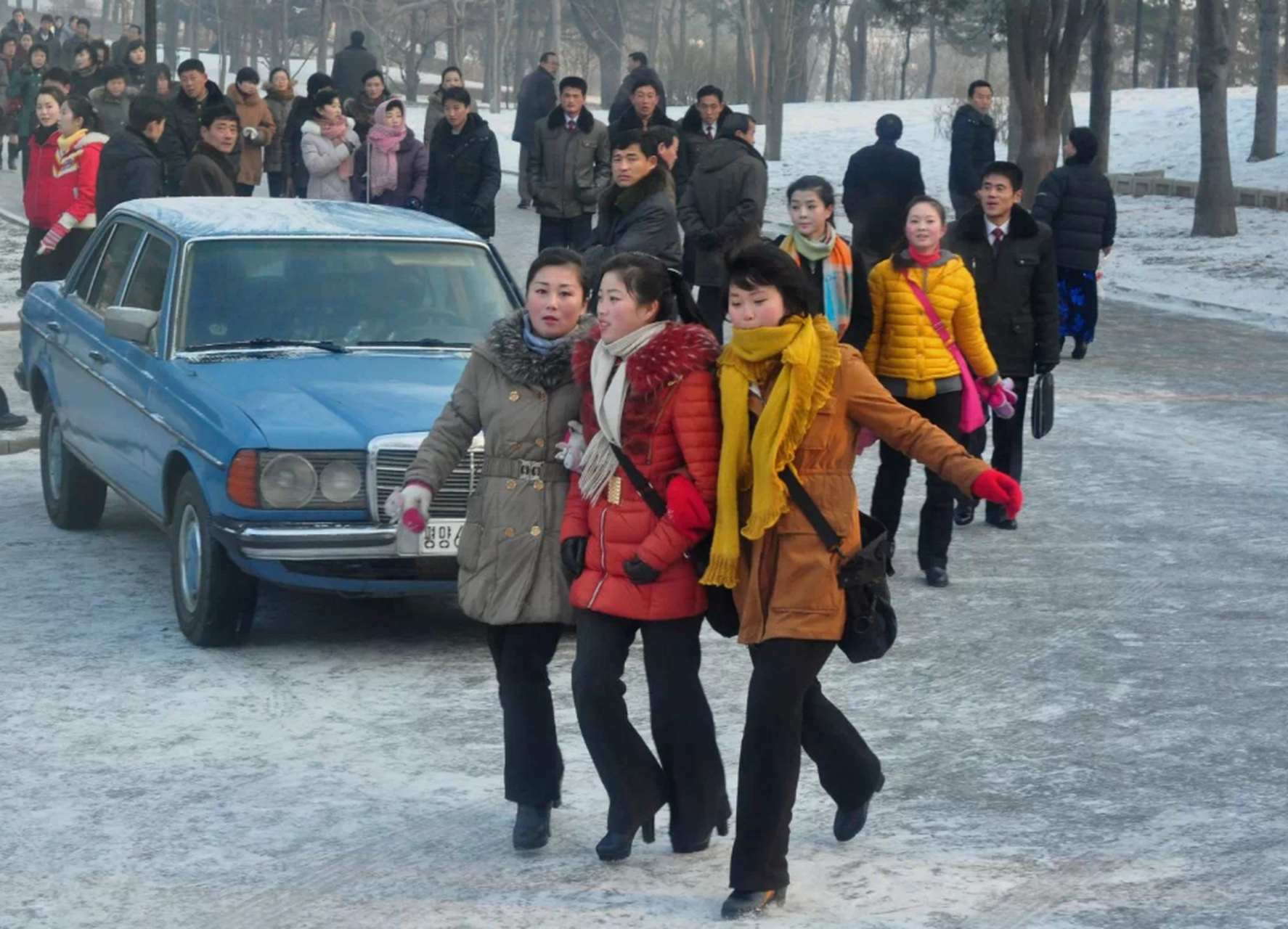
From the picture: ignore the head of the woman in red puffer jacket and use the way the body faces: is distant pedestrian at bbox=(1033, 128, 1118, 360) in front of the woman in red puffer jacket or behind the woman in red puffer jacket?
behind

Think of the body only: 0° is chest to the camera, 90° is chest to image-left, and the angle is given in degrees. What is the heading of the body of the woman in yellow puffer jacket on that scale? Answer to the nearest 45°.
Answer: approximately 0°

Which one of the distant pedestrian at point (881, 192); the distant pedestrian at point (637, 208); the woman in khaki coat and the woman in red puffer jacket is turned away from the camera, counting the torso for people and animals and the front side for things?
the distant pedestrian at point (881, 192)

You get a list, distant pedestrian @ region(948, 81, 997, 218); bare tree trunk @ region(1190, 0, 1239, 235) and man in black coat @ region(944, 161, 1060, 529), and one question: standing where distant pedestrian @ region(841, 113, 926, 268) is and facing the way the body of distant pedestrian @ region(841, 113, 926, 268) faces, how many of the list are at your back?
1

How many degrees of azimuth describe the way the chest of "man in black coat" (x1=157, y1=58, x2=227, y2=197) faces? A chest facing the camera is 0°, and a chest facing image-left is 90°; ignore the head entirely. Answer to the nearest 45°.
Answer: approximately 0°

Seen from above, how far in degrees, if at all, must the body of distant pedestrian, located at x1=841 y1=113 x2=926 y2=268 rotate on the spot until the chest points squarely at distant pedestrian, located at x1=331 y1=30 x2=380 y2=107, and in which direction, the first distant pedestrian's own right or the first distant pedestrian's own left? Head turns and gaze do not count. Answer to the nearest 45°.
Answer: approximately 45° to the first distant pedestrian's own left

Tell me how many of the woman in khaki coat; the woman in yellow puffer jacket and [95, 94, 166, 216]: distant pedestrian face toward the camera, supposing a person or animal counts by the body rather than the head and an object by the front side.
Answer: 2

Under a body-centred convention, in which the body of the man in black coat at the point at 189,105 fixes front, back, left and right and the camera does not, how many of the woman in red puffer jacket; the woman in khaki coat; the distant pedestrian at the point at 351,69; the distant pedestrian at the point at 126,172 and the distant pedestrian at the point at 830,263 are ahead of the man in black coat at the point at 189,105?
4

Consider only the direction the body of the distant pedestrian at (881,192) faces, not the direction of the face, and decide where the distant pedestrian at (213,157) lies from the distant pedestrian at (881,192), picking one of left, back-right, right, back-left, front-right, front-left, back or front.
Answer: back-left

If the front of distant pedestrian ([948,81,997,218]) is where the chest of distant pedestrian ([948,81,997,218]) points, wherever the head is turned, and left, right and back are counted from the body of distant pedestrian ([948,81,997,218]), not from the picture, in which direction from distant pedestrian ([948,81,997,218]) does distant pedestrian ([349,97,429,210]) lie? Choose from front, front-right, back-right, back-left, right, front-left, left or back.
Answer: right
